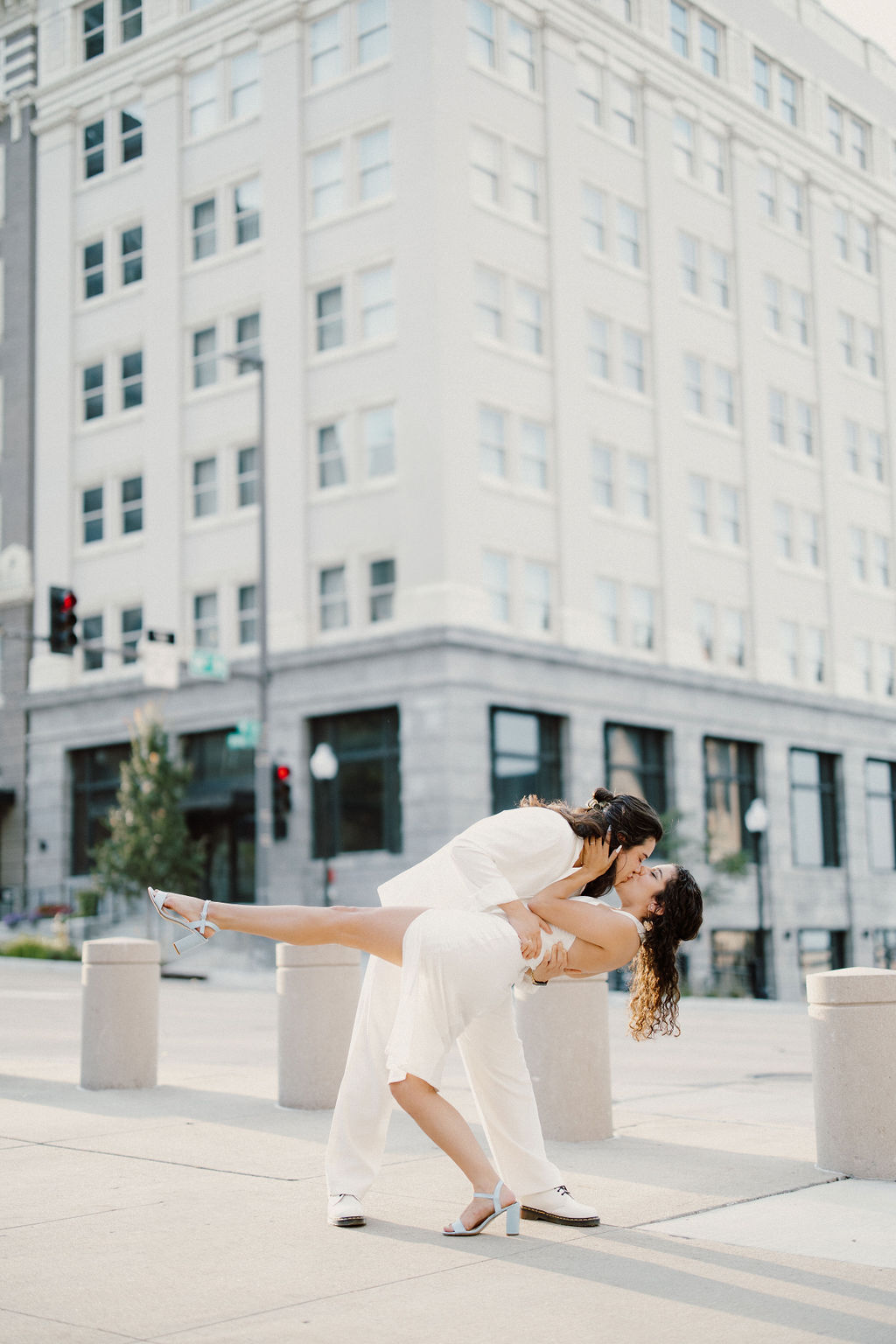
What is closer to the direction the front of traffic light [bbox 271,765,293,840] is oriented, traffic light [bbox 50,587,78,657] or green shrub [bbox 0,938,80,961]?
the traffic light

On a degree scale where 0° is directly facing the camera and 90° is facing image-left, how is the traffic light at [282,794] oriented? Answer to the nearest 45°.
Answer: approximately 315°

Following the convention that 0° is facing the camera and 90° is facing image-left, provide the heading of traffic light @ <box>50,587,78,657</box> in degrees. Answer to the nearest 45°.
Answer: approximately 315°

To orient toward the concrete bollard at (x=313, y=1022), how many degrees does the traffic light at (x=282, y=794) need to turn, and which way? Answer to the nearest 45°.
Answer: approximately 45° to its right

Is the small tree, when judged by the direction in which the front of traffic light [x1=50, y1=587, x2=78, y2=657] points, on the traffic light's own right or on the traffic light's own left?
on the traffic light's own left

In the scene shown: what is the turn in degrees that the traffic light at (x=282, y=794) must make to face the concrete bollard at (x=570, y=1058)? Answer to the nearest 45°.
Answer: approximately 45° to its right

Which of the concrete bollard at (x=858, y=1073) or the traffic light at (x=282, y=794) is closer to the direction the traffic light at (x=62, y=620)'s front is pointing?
the concrete bollard
